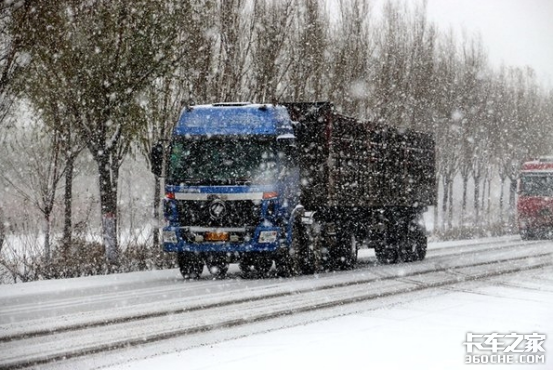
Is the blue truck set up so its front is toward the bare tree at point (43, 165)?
no

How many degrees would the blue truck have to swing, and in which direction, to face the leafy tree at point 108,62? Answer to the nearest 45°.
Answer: approximately 90° to its right

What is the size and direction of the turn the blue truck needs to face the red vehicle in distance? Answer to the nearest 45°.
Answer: approximately 180°

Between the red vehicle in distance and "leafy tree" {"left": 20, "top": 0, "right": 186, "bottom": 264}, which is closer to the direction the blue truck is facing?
the leafy tree
